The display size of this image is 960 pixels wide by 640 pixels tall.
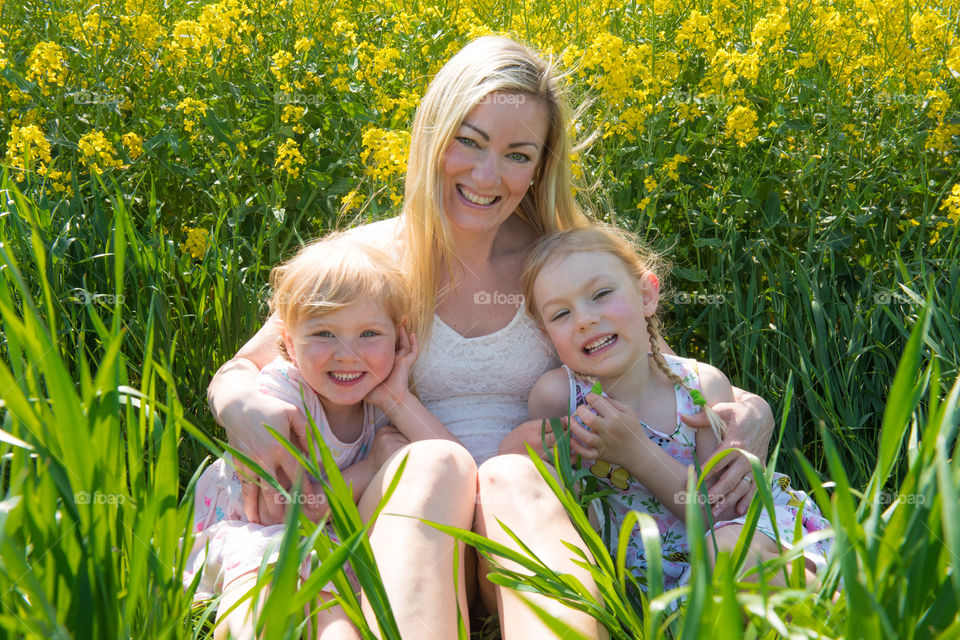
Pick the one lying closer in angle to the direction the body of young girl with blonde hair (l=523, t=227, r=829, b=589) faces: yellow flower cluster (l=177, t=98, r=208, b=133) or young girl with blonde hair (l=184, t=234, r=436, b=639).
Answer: the young girl with blonde hair

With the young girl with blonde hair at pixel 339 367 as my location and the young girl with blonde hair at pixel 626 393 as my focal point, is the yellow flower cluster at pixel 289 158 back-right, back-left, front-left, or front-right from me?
back-left

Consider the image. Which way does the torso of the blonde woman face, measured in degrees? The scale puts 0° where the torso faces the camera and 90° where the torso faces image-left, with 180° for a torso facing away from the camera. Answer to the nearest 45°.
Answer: approximately 0°

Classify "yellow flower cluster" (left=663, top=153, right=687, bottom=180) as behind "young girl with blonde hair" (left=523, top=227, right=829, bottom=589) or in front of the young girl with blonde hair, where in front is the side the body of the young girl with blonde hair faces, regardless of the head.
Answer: behind

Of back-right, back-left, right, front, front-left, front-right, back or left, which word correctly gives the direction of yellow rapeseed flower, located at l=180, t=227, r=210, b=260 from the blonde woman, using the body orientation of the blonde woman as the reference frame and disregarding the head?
back-right

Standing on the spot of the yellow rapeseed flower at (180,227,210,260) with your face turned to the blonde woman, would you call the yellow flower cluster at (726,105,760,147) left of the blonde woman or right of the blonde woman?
left

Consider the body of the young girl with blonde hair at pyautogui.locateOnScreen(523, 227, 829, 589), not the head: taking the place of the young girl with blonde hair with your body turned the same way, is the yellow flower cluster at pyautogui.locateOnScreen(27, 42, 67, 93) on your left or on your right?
on your right

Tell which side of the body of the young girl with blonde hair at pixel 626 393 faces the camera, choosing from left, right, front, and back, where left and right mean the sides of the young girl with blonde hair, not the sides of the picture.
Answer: front

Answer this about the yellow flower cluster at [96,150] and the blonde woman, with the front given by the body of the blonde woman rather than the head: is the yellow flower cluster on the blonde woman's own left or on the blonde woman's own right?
on the blonde woman's own right

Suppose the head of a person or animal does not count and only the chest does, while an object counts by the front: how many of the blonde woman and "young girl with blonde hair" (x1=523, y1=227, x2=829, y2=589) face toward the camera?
2

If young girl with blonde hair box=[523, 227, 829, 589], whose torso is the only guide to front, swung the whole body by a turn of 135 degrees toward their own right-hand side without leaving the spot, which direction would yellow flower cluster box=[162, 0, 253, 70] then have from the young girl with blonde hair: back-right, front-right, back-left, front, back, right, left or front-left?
front
